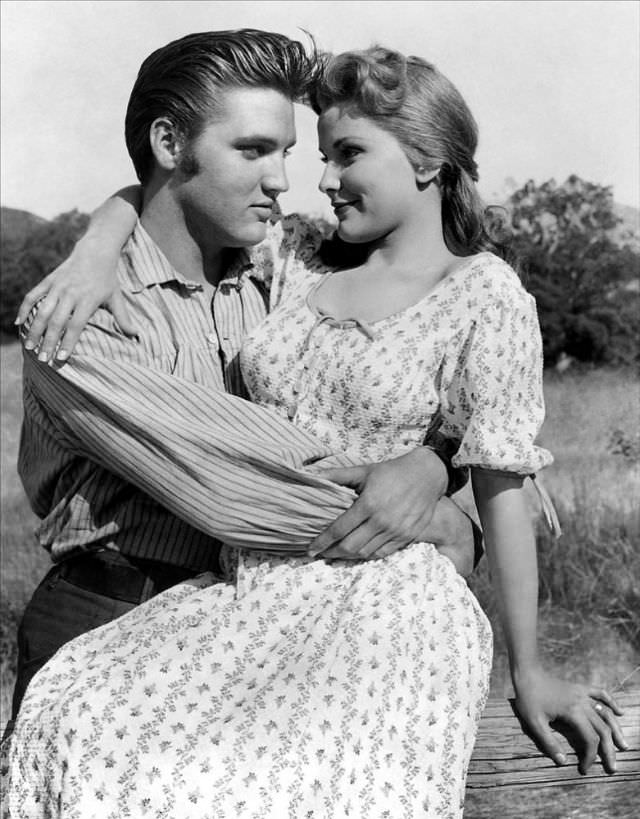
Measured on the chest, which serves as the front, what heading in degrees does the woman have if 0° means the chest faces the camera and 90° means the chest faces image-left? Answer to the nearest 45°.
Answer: approximately 45°

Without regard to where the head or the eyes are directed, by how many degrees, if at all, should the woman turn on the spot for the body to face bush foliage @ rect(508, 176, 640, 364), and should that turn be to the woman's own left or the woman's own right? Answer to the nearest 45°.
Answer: approximately 135° to the woman's own right

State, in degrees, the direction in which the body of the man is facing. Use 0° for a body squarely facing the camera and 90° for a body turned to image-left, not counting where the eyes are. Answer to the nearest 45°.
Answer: approximately 315°

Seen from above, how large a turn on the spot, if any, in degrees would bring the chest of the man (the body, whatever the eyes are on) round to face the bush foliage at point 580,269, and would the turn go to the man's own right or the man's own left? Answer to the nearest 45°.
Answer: approximately 90° to the man's own left

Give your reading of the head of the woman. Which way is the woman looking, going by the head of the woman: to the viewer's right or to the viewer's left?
to the viewer's left

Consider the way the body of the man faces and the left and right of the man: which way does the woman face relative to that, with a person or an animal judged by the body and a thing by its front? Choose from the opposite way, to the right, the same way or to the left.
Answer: to the right
